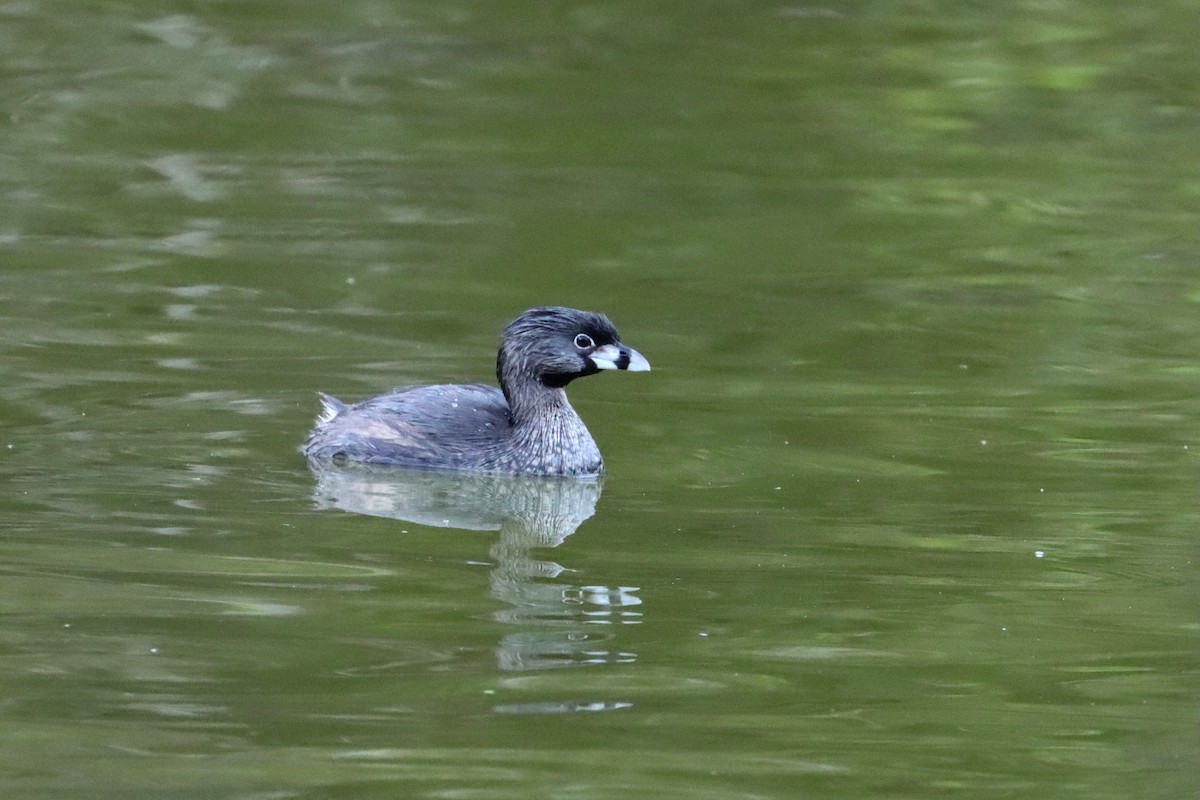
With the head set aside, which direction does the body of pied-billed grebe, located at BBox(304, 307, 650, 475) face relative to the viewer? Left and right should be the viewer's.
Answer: facing to the right of the viewer
